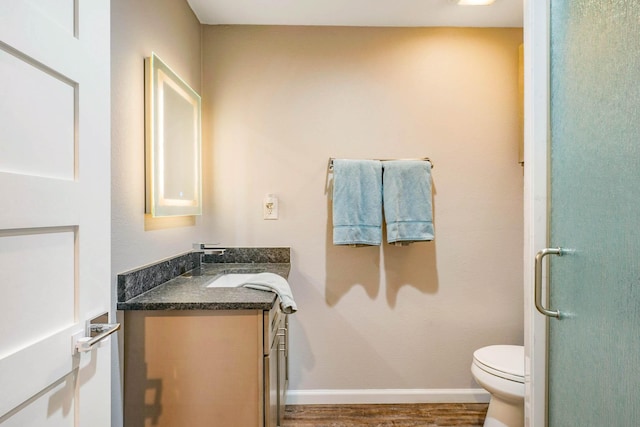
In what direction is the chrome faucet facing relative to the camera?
to the viewer's right

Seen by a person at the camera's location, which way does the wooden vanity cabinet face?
facing to the right of the viewer

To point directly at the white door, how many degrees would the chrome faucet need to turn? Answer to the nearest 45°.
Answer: approximately 90° to its right

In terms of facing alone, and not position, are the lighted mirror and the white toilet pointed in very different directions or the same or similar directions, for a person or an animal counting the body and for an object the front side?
very different directions

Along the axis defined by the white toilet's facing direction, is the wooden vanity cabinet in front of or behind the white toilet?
in front

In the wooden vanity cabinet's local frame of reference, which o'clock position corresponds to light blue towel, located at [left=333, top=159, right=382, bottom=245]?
The light blue towel is roughly at 11 o'clock from the wooden vanity cabinet.
